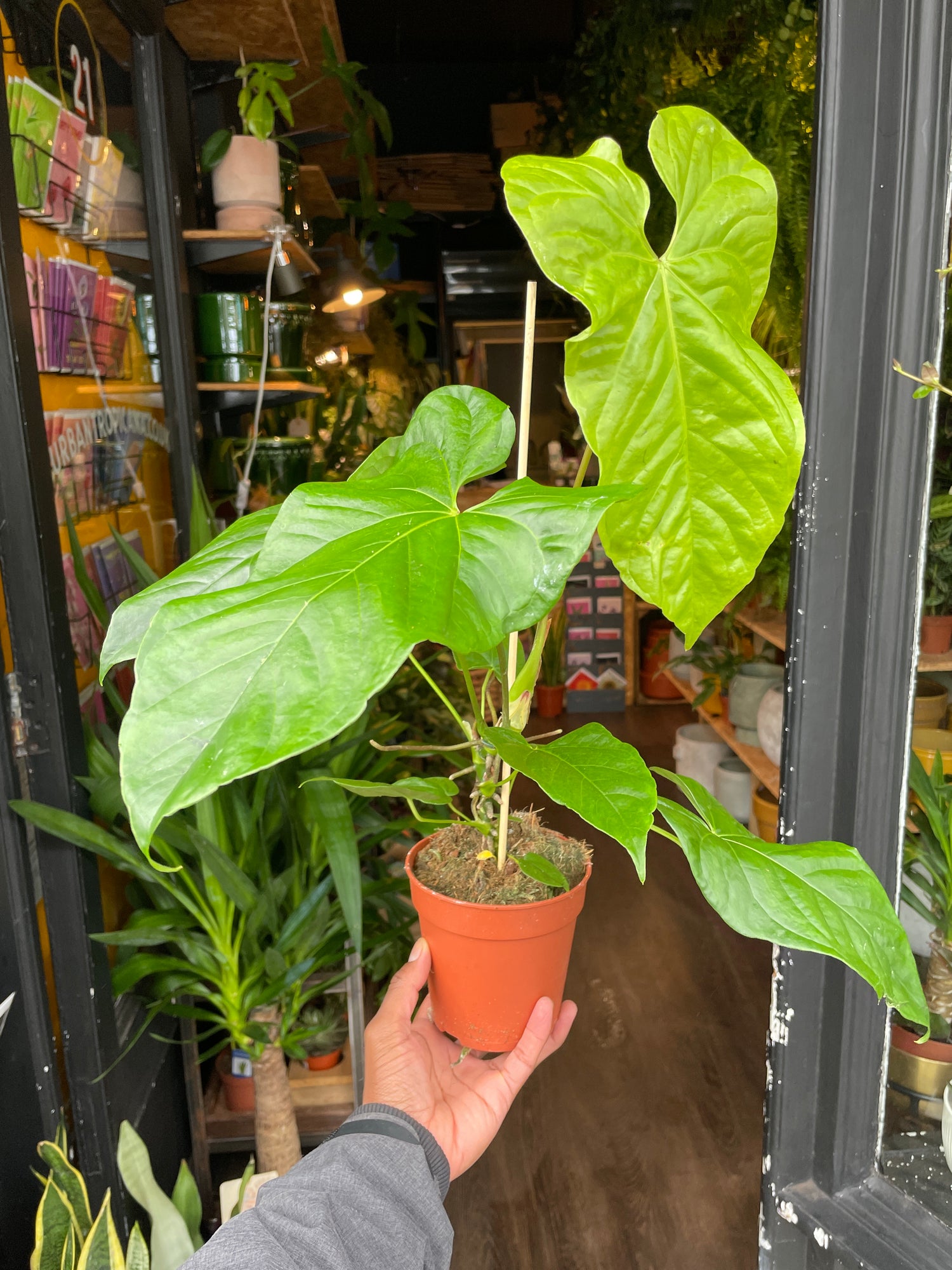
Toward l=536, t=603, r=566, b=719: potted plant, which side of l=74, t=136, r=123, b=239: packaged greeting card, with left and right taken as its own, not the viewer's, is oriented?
left

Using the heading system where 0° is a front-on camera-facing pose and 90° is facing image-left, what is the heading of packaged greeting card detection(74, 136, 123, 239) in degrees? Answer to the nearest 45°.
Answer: approximately 315°

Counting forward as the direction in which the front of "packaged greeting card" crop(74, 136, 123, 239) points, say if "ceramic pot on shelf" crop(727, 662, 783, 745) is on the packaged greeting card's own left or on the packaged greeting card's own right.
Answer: on the packaged greeting card's own left

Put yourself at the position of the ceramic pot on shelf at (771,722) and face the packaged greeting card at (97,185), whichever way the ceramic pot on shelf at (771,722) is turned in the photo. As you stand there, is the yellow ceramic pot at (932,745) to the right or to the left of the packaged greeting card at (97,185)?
left

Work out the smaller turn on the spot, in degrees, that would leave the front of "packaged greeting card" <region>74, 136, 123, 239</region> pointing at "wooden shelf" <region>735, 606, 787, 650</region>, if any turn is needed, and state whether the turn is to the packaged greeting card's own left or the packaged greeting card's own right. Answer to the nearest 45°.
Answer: approximately 45° to the packaged greeting card's own left

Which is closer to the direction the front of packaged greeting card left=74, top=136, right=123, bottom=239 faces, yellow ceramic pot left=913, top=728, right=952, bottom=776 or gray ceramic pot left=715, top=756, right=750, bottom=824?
the yellow ceramic pot

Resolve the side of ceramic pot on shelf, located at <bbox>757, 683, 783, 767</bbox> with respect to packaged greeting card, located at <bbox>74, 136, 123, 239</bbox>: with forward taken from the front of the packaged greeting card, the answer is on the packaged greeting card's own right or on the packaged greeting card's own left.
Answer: on the packaged greeting card's own left
